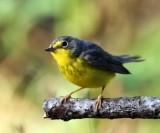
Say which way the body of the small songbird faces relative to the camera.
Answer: to the viewer's left
